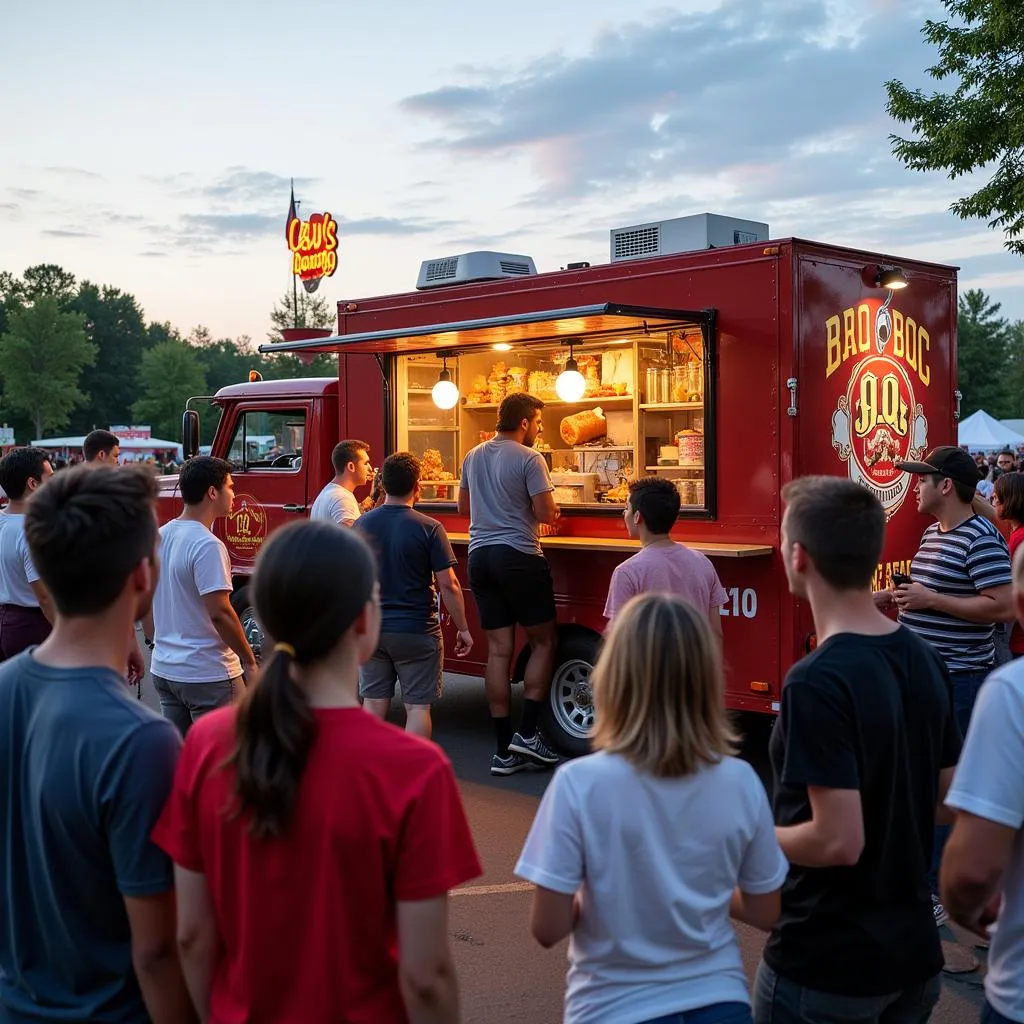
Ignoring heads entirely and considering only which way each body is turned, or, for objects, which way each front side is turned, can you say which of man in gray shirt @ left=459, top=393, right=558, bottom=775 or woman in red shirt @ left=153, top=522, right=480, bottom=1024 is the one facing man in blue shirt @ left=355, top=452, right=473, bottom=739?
the woman in red shirt

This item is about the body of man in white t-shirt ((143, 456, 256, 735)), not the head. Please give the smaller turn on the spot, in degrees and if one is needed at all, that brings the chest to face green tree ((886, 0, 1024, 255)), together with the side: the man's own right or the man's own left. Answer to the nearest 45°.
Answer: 0° — they already face it

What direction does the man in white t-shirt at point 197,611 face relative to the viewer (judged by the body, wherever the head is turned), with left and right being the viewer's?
facing away from the viewer and to the right of the viewer

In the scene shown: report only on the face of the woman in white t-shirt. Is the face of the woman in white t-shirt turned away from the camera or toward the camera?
away from the camera

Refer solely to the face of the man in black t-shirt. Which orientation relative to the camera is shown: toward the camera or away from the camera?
away from the camera

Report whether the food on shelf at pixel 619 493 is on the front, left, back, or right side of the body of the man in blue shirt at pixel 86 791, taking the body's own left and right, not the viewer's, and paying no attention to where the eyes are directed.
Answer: front

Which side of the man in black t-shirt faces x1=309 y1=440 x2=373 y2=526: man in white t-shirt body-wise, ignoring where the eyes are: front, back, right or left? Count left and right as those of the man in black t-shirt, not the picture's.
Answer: front

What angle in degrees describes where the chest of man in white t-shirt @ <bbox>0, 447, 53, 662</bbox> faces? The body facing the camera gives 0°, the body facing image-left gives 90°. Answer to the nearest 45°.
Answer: approximately 225°

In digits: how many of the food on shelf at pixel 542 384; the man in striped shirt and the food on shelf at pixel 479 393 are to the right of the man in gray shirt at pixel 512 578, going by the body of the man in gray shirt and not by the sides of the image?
1

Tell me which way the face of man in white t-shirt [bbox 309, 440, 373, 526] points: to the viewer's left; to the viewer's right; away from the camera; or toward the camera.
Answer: to the viewer's right

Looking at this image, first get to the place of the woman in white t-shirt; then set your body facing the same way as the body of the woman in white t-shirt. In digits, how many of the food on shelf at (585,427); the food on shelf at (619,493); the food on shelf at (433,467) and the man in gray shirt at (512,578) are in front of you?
4

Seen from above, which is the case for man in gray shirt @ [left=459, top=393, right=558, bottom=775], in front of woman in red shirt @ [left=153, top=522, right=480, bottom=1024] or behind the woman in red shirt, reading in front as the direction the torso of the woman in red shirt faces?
in front

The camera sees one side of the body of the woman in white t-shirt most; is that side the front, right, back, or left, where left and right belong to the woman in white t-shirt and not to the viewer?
back

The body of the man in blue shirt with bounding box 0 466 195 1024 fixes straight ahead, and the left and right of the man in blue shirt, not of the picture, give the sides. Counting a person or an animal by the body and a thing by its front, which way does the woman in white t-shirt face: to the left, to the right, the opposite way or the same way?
the same way

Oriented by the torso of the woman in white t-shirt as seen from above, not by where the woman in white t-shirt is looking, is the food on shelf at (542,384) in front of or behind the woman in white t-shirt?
in front

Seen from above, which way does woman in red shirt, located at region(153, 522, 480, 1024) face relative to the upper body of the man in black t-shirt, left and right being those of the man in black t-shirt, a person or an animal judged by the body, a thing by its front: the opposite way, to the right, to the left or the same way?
the same way
